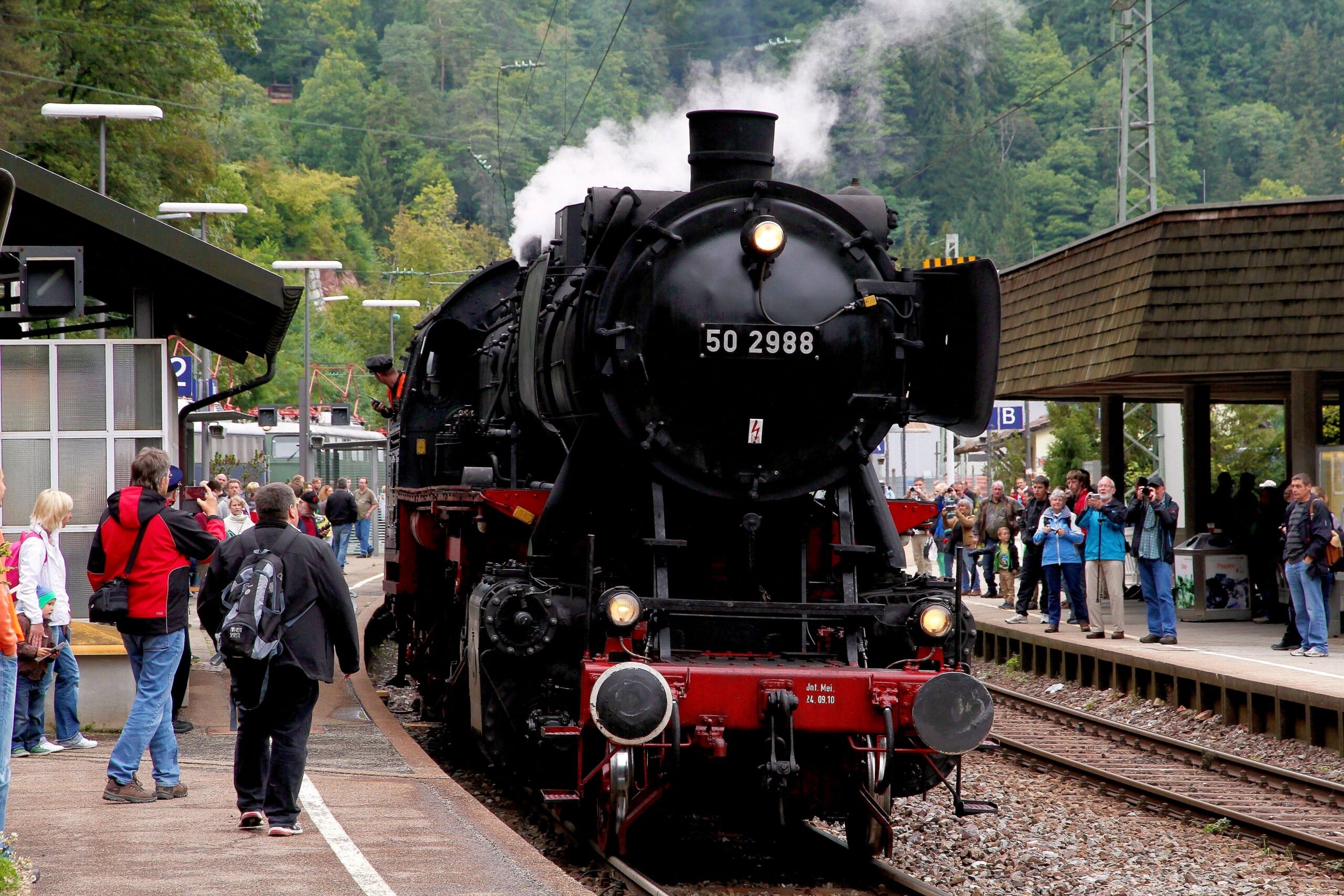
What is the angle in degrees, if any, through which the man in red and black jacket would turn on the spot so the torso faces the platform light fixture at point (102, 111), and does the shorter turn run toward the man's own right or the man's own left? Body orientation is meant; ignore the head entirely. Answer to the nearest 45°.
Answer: approximately 45° to the man's own left

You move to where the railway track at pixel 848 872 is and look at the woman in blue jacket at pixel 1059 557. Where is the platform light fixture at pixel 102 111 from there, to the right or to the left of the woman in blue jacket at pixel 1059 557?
left

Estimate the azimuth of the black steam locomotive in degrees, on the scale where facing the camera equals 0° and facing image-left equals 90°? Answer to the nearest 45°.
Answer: approximately 0°

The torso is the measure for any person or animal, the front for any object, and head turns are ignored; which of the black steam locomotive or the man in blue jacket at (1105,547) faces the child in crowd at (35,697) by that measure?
the man in blue jacket

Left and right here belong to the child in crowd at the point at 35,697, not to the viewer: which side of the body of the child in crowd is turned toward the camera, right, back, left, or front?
right

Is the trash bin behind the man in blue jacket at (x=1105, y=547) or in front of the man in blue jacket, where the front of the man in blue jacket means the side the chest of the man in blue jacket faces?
behind

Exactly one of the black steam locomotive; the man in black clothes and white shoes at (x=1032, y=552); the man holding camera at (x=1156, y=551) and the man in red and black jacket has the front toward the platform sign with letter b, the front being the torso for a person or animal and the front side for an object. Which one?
the man in red and black jacket

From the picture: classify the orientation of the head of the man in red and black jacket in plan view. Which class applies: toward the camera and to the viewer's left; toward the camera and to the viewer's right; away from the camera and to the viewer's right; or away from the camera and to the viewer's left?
away from the camera and to the viewer's right

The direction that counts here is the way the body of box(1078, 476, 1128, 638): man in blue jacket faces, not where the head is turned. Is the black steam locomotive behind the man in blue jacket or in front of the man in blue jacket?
in front

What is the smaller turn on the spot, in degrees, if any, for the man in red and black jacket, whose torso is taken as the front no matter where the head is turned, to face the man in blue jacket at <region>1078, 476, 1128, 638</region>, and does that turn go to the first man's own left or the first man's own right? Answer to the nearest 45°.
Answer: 0° — they already face them

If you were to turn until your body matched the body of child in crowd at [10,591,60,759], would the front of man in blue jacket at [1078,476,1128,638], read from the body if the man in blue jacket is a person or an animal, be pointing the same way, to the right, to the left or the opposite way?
to the right

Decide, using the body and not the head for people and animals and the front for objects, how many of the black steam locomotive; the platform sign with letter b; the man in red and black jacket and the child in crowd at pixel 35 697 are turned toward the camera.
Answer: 2
